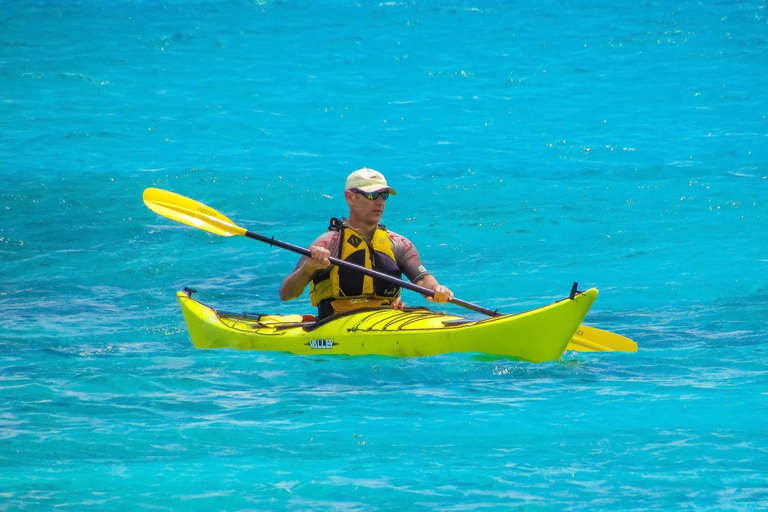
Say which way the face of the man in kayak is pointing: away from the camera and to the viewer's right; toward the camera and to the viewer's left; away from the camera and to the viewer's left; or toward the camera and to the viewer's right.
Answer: toward the camera and to the viewer's right

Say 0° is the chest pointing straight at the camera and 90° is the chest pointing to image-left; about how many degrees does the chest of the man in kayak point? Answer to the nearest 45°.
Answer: approximately 315°
